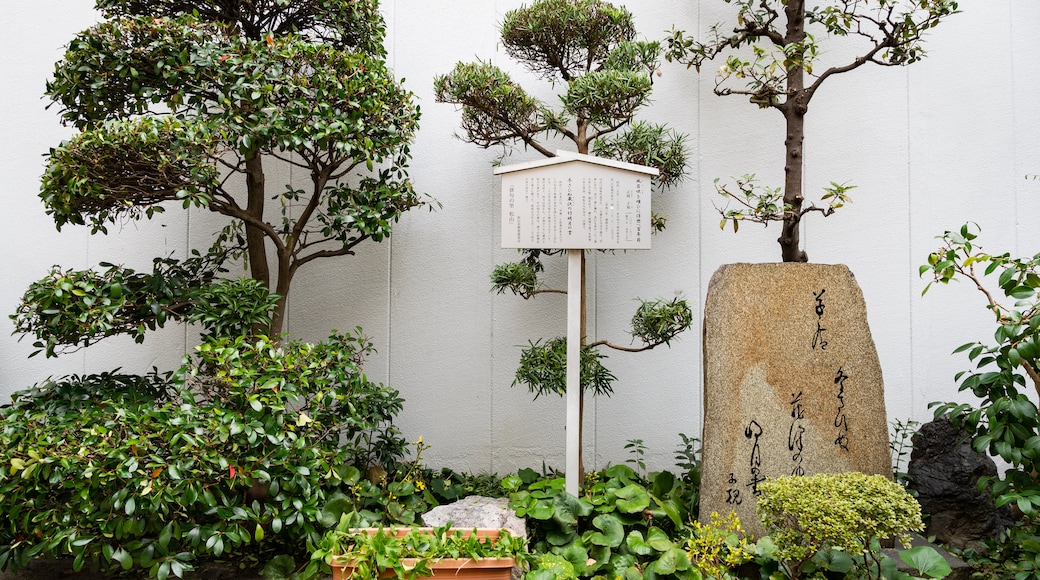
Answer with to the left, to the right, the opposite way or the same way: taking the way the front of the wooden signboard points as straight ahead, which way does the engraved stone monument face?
the same way

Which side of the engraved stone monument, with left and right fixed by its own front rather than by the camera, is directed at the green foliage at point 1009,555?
left

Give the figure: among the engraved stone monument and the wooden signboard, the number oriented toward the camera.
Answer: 2

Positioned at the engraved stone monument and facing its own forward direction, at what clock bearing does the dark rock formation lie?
The dark rock formation is roughly at 8 o'clock from the engraved stone monument.

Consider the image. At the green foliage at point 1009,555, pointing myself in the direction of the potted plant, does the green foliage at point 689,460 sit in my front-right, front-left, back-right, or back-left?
front-right

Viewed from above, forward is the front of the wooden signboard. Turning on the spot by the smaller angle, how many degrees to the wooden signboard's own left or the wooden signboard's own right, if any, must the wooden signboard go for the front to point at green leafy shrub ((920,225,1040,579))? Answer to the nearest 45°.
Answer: approximately 90° to the wooden signboard's own left

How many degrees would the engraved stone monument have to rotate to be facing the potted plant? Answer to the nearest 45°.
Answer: approximately 45° to its right

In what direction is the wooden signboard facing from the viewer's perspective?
toward the camera

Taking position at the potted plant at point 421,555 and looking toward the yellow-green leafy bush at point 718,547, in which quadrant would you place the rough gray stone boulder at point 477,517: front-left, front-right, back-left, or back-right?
front-left

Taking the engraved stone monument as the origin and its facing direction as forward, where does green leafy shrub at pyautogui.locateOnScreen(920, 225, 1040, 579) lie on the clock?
The green leafy shrub is roughly at 9 o'clock from the engraved stone monument.

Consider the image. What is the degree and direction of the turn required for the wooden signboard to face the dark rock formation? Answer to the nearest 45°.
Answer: approximately 90° to its left

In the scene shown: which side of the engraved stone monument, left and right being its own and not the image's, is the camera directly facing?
front

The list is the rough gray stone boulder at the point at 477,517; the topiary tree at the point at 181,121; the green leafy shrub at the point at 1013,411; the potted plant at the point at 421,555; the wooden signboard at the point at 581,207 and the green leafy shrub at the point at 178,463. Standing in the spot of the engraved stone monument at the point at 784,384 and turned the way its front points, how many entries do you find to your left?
1
